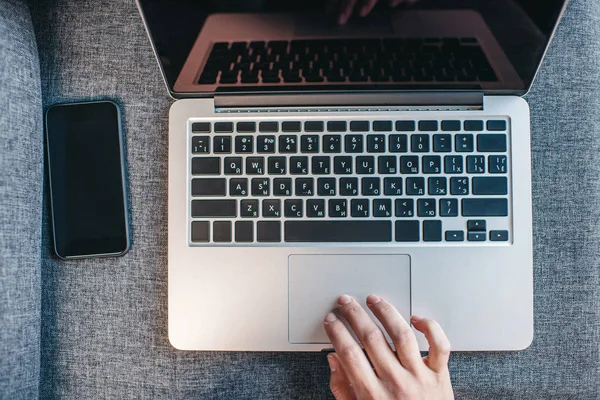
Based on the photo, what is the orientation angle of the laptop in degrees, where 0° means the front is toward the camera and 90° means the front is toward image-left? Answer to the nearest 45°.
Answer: approximately 0°
